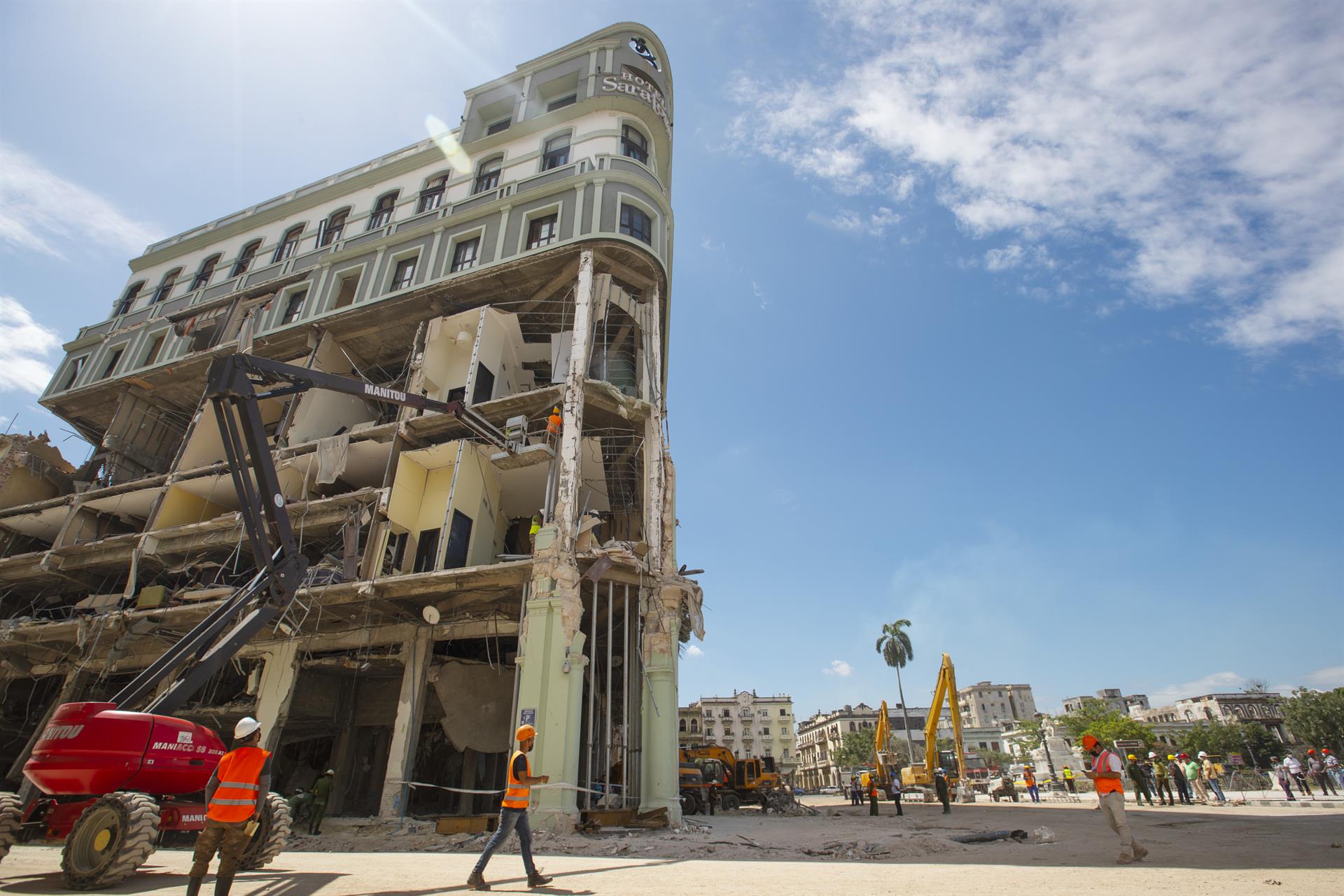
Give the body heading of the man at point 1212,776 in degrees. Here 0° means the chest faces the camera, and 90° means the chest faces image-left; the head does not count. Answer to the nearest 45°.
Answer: approximately 90°

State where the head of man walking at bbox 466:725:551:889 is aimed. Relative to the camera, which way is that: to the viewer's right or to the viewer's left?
to the viewer's right

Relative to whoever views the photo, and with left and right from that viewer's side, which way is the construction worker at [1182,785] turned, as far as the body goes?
facing to the left of the viewer

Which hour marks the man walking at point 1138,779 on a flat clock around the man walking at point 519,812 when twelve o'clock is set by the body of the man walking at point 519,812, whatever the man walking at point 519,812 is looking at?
the man walking at point 1138,779 is roughly at 11 o'clock from the man walking at point 519,812.
